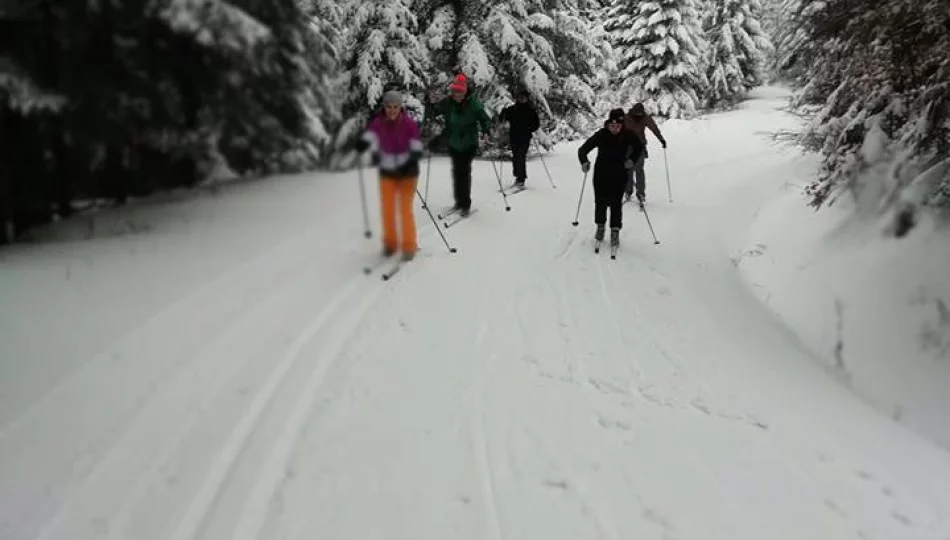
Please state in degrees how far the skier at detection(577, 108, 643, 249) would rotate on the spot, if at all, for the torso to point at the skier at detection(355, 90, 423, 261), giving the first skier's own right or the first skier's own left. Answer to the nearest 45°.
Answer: approximately 45° to the first skier's own right

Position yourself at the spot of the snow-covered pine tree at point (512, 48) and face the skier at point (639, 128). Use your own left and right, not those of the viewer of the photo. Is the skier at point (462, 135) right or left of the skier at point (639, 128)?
right

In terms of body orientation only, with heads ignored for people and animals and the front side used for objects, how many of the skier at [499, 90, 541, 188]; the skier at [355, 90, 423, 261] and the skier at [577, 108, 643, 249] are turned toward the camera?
3

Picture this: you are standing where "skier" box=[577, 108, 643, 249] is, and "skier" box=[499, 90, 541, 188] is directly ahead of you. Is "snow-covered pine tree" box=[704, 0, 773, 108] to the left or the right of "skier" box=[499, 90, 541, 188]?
right

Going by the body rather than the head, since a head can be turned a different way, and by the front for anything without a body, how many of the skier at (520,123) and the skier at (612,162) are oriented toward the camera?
2

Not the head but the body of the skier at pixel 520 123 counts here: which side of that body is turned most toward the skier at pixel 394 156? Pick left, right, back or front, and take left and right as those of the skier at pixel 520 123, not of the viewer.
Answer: front

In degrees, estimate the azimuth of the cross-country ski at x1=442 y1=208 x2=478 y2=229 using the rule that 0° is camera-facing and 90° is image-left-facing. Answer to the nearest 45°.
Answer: approximately 45°

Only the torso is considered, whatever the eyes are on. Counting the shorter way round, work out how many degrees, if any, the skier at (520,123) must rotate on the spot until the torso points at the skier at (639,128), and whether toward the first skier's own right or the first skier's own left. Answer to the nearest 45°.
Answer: approximately 45° to the first skier's own left

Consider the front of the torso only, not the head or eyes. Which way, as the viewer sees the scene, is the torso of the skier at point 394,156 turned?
toward the camera

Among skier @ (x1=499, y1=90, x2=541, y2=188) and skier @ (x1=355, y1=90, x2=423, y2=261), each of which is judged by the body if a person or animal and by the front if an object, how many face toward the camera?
2

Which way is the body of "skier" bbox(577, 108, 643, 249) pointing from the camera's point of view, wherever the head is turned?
toward the camera

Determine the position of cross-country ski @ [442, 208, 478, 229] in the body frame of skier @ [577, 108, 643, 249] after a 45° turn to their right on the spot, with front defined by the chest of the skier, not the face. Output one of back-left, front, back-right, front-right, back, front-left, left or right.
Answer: front-right
